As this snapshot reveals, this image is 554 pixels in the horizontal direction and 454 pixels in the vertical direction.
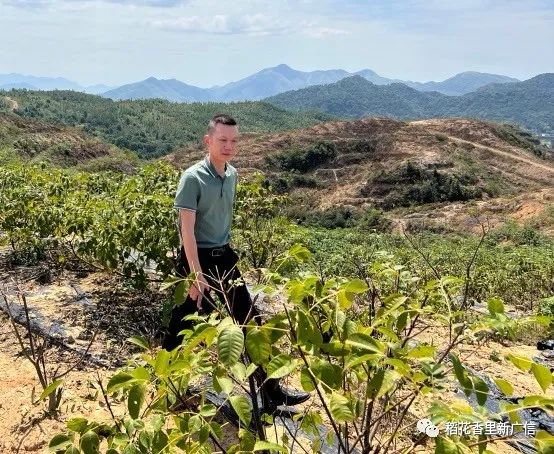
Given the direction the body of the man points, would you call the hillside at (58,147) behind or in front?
behind

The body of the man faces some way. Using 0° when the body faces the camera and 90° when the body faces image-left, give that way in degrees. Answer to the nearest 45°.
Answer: approximately 315°
